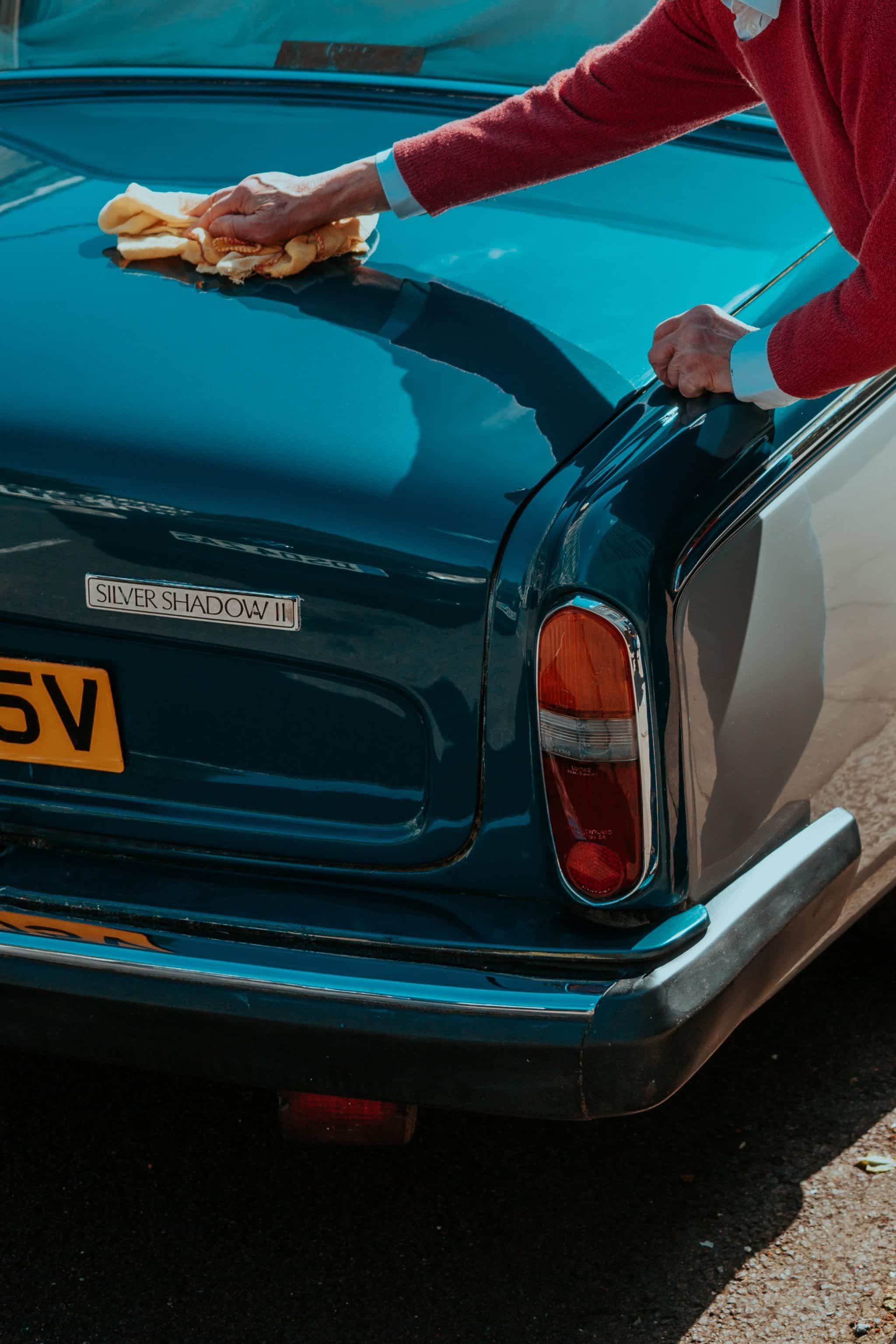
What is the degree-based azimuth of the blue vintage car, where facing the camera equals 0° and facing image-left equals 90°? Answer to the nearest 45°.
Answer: approximately 225°
